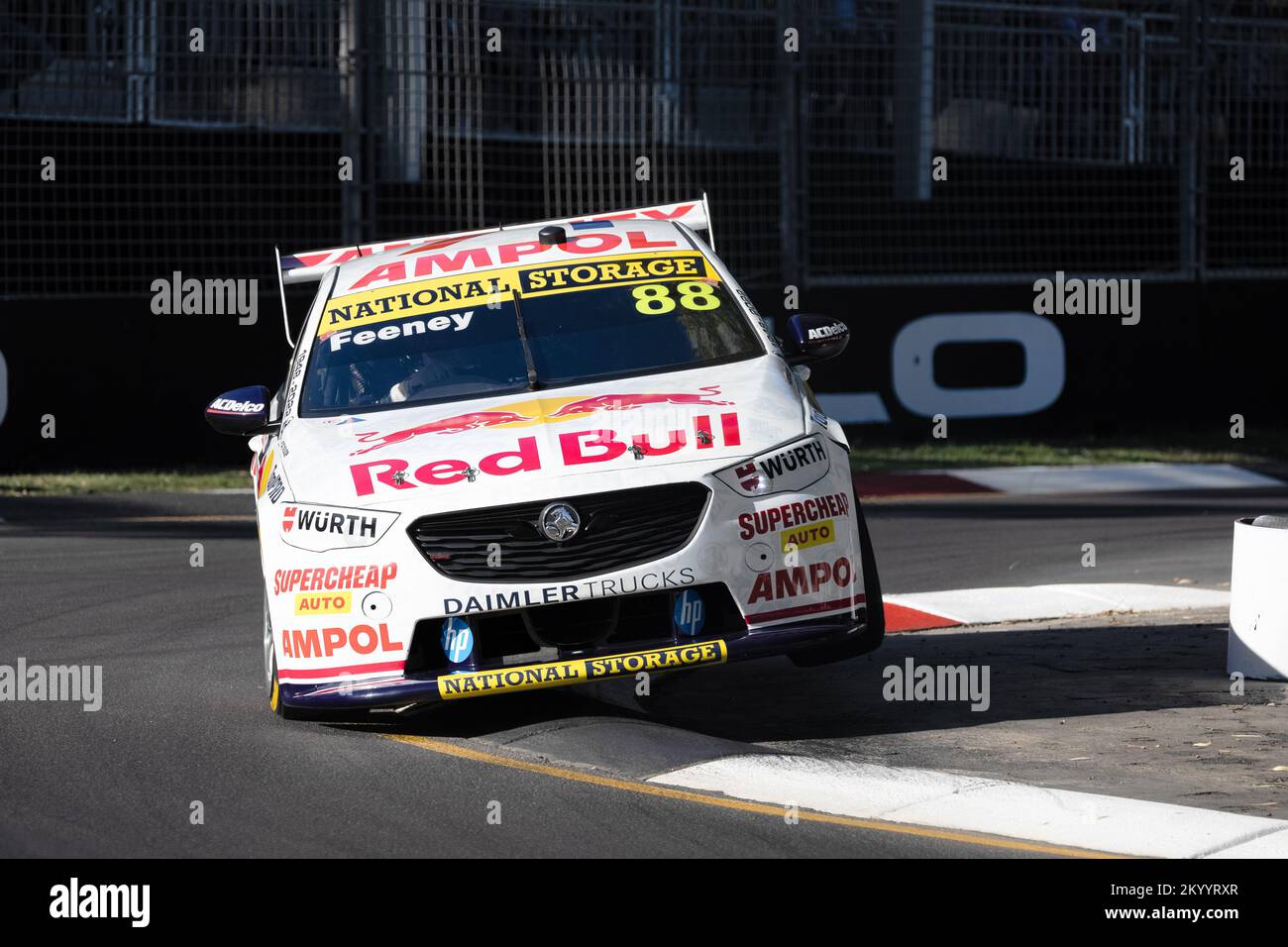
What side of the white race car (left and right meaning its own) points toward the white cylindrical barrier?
left

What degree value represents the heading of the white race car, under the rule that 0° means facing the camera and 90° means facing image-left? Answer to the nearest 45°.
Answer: approximately 0°
